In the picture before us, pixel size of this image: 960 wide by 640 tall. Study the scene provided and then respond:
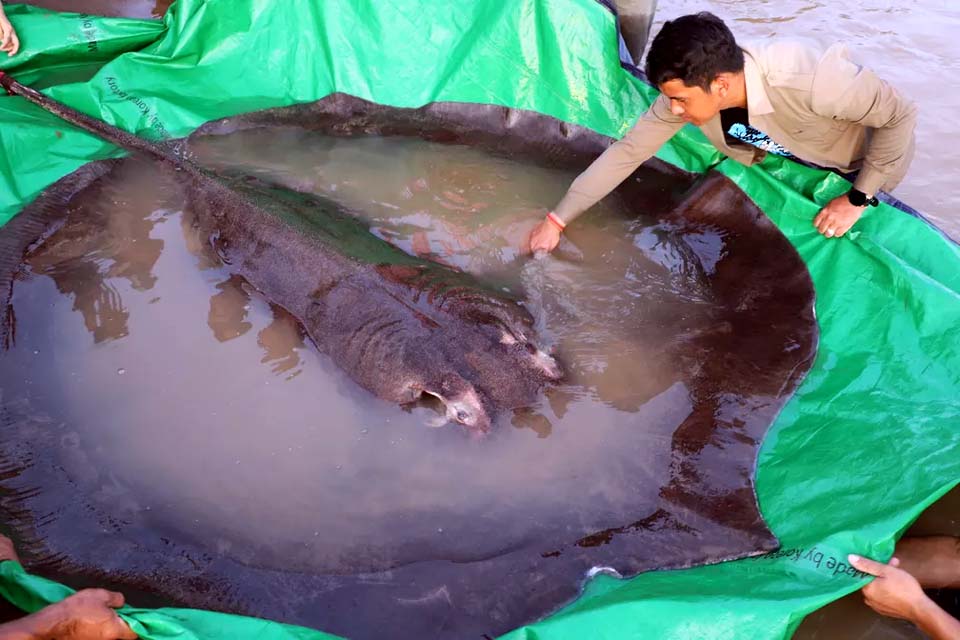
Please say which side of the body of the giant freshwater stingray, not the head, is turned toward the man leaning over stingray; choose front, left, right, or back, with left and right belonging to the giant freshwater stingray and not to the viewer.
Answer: left

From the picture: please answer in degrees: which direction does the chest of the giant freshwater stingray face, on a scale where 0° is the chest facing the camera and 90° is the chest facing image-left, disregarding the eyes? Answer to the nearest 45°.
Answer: approximately 315°
